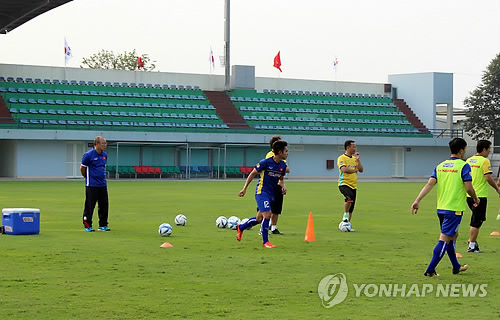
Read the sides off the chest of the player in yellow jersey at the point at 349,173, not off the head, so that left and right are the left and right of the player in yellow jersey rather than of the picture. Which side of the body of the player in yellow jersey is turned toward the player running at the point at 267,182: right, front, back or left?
right

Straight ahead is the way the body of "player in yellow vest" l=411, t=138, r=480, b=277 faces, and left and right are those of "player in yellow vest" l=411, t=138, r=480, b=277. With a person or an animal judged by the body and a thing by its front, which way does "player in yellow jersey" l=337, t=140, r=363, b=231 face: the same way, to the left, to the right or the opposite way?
to the right

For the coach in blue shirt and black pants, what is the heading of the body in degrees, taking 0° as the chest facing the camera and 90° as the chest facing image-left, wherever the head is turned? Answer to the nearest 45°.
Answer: approximately 315°

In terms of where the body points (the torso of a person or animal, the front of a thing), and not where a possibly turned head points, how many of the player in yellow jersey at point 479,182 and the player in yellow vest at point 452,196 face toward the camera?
0

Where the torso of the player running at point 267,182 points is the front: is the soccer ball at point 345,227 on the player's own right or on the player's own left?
on the player's own left

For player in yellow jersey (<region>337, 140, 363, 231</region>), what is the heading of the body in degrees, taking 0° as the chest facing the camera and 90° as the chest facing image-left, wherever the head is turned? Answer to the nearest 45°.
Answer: approximately 315°
